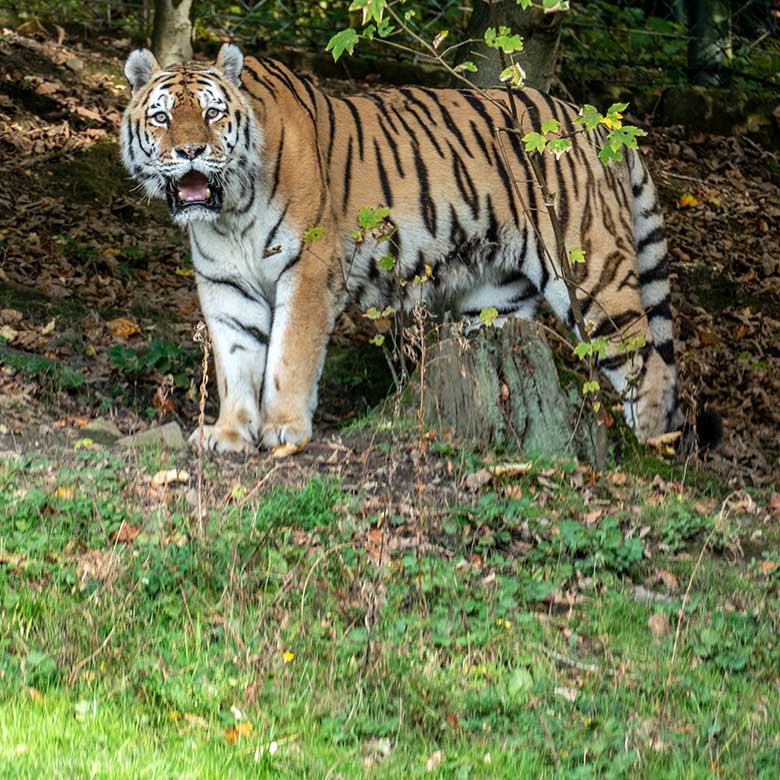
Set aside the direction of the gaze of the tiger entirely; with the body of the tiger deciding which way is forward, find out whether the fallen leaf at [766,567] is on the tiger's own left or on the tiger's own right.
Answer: on the tiger's own left

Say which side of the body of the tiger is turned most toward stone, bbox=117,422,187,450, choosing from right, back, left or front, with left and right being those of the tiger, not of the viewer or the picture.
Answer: front

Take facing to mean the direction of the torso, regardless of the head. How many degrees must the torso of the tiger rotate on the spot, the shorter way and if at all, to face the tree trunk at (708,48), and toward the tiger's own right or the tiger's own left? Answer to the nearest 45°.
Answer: approximately 180°

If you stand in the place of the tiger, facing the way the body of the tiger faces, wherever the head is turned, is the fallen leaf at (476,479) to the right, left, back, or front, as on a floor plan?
left

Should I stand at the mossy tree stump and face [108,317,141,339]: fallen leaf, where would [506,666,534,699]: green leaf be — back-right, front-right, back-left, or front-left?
back-left

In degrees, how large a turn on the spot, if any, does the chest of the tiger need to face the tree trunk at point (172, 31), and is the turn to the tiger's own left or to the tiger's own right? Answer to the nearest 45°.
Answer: approximately 90° to the tiger's own right

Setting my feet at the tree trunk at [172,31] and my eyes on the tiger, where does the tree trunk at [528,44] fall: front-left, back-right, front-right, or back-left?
front-left

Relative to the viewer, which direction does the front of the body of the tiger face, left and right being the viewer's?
facing the viewer and to the left of the viewer

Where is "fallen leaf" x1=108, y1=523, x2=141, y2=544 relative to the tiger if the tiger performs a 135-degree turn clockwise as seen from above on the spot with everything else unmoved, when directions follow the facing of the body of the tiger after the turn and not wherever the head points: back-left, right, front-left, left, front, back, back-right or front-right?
back

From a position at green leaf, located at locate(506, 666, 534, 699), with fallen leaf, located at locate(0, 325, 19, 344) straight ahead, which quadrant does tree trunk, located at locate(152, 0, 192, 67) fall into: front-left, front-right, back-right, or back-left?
front-right

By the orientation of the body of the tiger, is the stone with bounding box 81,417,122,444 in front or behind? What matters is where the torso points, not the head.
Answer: in front

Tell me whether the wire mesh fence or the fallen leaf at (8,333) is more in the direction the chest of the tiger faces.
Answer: the fallen leaf

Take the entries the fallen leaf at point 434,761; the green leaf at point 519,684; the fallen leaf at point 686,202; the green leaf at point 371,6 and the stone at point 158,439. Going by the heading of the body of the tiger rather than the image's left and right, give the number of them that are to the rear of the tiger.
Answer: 1
